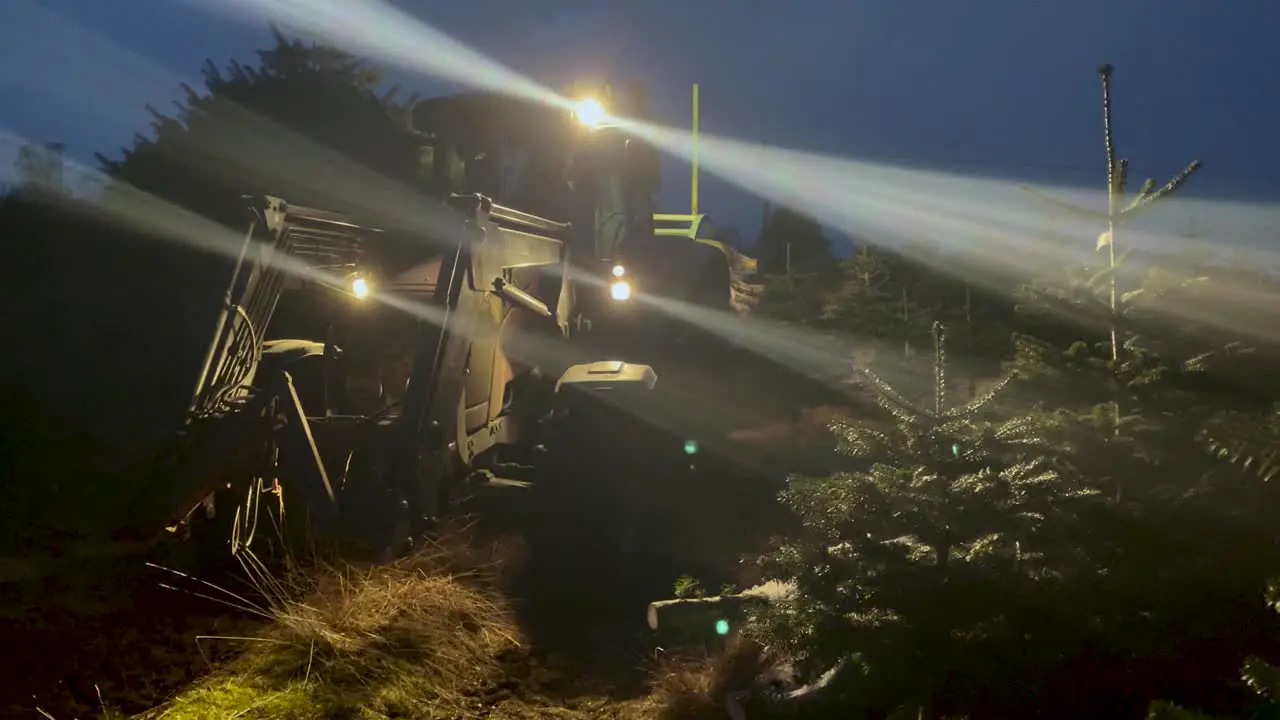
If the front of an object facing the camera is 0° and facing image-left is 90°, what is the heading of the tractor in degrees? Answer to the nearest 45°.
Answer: approximately 45°

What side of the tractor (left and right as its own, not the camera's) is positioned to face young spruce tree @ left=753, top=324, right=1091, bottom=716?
left
